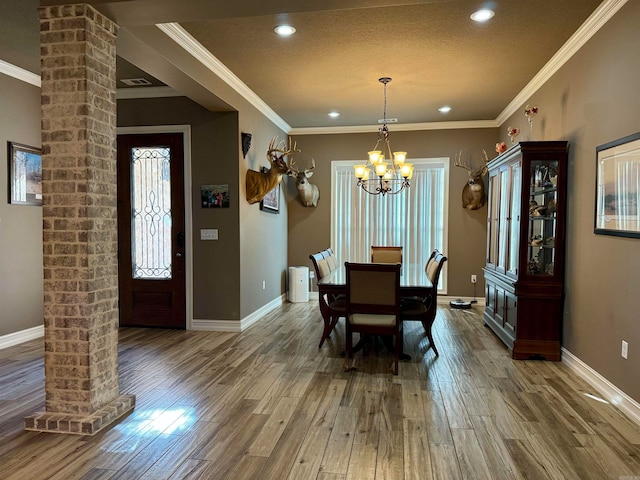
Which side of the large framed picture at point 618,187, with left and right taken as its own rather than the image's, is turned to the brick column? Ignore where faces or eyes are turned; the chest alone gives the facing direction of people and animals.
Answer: front

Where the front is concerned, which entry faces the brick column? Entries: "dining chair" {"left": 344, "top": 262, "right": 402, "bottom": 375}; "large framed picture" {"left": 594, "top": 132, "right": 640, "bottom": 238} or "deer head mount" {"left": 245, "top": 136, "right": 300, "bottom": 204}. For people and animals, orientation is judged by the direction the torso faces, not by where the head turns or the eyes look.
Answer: the large framed picture

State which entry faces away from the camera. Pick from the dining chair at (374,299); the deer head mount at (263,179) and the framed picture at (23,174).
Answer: the dining chair

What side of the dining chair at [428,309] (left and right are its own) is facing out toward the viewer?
left

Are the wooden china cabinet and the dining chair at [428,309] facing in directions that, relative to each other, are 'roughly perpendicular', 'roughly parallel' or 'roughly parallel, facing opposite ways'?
roughly parallel

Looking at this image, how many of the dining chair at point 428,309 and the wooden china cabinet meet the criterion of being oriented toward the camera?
0

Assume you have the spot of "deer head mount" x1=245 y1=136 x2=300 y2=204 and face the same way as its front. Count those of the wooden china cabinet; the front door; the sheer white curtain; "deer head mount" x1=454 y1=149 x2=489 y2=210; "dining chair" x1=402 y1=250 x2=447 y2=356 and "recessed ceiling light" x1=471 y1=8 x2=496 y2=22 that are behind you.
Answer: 1

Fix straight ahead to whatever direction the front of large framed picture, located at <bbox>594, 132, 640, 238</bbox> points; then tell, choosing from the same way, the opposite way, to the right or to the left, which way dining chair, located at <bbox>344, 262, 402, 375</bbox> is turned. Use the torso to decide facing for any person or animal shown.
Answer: to the right

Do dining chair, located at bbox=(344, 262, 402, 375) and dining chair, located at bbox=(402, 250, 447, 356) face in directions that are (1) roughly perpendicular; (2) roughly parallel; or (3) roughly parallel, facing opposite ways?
roughly perpendicular

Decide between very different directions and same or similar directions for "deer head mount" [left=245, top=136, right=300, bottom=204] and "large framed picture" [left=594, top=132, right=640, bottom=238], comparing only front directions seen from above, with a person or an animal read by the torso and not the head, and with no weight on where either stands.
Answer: very different directions

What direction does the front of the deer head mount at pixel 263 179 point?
to the viewer's right

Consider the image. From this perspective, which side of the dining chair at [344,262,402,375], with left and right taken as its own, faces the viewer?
back

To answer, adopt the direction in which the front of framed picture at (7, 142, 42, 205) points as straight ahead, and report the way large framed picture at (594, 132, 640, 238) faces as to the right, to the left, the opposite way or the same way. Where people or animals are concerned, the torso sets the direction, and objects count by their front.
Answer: the opposite way

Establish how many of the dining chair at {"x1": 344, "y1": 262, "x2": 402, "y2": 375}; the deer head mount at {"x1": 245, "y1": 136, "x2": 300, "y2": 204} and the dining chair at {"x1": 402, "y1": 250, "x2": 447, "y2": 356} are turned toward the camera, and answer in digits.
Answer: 0

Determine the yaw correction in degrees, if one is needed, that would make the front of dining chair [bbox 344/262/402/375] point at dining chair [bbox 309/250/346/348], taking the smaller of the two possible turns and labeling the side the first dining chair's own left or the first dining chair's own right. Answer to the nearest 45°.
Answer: approximately 45° to the first dining chair's own left

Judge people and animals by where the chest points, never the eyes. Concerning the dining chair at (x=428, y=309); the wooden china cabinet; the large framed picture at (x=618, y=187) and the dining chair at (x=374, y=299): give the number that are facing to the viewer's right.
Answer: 0

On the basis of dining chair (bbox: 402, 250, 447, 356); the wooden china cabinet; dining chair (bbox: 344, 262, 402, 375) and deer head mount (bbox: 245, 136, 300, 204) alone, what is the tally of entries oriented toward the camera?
0
